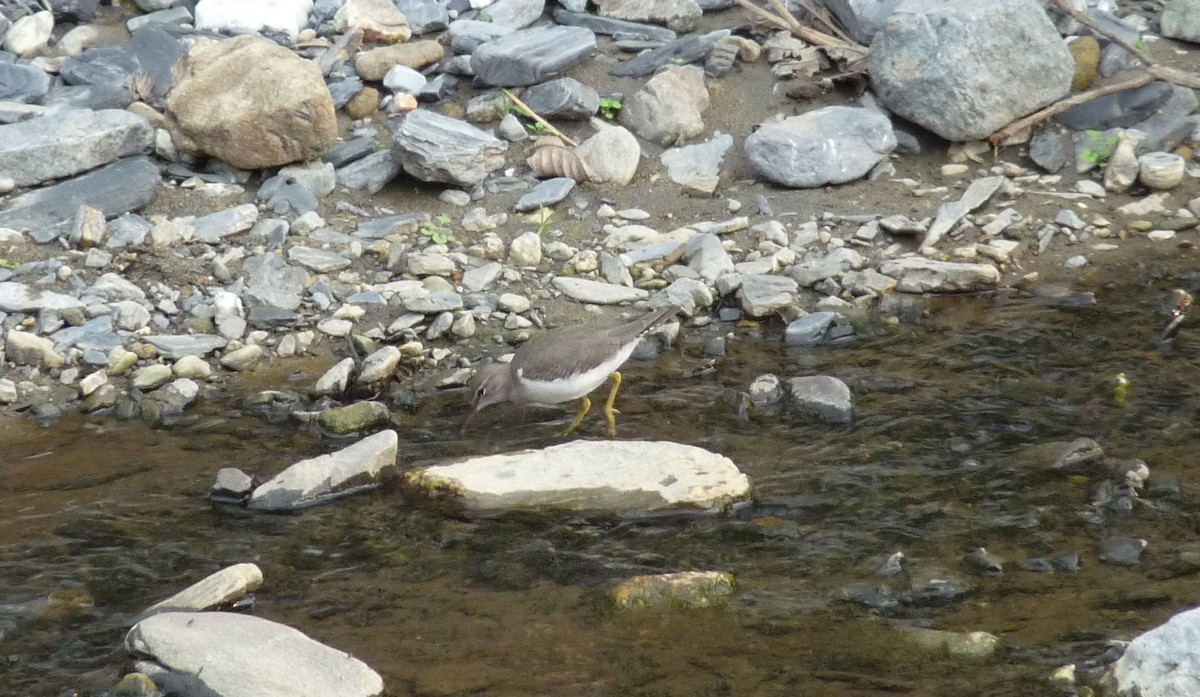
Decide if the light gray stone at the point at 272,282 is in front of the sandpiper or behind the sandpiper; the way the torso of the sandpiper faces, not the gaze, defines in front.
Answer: in front

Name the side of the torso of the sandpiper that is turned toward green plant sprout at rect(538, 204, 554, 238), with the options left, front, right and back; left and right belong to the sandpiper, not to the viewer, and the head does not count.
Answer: right

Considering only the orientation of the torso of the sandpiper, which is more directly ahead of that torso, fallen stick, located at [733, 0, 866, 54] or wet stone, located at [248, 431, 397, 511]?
the wet stone

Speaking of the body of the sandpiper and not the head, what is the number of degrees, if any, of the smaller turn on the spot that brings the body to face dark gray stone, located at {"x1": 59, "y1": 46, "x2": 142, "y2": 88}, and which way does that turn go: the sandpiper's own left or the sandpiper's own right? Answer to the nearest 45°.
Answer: approximately 45° to the sandpiper's own right

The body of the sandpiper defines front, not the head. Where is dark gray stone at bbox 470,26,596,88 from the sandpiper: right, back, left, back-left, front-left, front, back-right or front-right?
right

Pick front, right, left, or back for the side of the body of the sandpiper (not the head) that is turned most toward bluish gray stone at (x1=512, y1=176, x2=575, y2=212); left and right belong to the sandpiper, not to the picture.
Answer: right

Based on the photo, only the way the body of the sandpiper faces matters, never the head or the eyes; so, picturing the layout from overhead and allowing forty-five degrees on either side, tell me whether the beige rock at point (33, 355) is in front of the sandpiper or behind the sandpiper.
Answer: in front

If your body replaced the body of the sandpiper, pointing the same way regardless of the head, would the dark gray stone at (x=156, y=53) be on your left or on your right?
on your right

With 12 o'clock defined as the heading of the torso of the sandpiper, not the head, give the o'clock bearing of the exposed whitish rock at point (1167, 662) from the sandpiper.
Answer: The exposed whitish rock is roughly at 8 o'clock from the sandpiper.

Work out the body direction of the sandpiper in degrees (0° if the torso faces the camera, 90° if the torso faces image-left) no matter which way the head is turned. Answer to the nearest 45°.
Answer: approximately 90°

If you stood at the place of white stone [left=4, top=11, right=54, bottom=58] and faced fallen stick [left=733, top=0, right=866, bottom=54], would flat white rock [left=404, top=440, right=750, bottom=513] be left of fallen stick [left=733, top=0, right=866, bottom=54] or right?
right

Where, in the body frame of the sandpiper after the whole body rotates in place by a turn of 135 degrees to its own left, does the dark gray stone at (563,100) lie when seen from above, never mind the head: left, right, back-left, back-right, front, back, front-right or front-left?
back-left

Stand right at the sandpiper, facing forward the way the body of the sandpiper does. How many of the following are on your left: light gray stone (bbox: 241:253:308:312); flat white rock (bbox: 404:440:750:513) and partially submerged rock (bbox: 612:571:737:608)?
2

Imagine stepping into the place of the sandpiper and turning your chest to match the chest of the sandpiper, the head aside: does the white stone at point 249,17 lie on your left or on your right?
on your right
